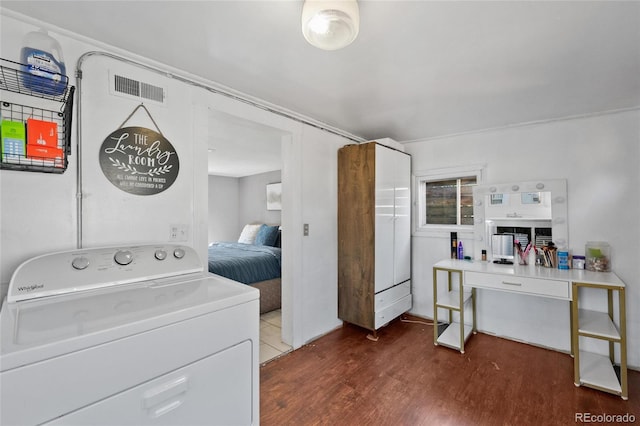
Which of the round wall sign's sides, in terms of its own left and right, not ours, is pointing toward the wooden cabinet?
left

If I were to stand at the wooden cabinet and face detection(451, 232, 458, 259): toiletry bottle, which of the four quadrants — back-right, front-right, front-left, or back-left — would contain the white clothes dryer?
back-right

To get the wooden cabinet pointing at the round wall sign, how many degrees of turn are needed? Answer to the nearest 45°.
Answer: approximately 90° to its right

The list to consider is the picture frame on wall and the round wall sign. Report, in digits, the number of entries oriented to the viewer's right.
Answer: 0

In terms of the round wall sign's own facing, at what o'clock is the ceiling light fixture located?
The ceiling light fixture is roughly at 11 o'clock from the round wall sign.

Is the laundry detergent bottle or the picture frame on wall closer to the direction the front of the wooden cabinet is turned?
the laundry detergent bottle

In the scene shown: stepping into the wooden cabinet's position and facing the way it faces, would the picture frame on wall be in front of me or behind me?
behind

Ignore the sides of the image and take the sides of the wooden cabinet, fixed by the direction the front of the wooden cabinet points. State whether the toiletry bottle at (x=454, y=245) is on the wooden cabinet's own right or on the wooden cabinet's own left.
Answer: on the wooden cabinet's own left

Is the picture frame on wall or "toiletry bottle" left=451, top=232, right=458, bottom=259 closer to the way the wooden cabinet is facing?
the toiletry bottle

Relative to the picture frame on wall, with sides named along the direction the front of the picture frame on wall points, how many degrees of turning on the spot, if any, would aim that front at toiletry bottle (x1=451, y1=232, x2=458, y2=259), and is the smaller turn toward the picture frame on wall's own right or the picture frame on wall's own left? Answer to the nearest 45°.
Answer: approximately 90° to the picture frame on wall's own left

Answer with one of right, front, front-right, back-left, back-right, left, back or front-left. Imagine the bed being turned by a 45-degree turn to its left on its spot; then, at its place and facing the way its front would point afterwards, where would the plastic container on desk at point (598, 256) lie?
front-left

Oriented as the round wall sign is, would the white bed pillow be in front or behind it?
behind

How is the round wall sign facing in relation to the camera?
toward the camera

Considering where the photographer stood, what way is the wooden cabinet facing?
facing the viewer and to the right of the viewer

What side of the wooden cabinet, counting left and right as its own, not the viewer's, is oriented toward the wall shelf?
right

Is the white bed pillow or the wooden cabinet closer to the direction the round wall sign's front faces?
the wooden cabinet

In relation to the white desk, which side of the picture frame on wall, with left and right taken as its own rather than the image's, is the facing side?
left
